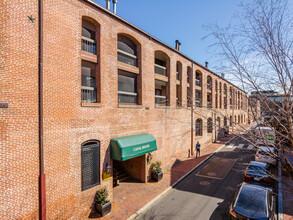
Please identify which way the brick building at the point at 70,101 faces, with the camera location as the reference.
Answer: facing the viewer and to the right of the viewer

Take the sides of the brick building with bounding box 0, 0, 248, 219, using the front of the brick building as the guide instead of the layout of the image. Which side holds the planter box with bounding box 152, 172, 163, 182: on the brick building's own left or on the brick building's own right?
on the brick building's own left

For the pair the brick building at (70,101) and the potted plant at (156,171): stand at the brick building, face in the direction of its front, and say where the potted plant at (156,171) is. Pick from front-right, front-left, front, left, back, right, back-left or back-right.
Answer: left
